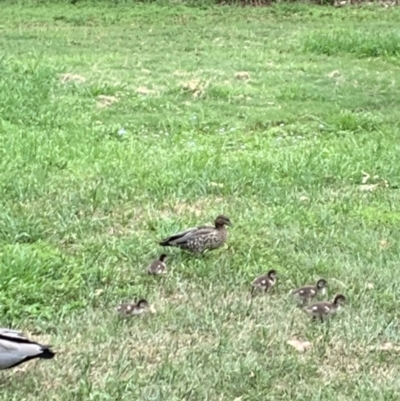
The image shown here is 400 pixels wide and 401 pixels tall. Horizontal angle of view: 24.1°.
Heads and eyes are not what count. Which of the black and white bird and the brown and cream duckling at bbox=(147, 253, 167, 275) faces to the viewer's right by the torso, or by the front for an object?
the brown and cream duckling

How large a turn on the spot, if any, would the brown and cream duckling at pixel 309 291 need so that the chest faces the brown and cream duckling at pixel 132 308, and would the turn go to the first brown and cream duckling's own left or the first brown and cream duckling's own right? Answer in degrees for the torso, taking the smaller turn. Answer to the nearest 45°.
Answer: approximately 135° to the first brown and cream duckling's own right

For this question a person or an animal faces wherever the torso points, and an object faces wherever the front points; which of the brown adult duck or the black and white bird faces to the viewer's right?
the brown adult duck

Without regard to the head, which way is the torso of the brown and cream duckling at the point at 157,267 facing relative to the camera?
to the viewer's right

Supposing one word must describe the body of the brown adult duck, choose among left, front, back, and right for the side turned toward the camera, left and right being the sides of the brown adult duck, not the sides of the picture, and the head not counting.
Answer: right

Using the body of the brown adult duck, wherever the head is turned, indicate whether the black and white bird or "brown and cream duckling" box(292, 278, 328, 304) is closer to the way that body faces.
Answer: the brown and cream duckling

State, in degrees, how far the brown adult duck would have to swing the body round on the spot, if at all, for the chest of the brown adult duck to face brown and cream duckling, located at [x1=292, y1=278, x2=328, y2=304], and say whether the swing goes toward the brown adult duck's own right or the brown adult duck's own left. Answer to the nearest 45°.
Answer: approximately 45° to the brown adult duck's own right

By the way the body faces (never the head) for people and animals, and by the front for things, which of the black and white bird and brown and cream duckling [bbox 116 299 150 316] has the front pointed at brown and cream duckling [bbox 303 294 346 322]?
brown and cream duckling [bbox 116 299 150 316]

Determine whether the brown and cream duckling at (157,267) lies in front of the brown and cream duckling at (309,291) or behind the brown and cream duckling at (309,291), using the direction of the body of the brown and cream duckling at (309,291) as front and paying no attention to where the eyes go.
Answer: behind

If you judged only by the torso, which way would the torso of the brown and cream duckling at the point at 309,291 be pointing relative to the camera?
to the viewer's right

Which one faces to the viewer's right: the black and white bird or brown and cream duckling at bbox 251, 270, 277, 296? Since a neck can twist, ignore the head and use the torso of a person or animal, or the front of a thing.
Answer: the brown and cream duckling

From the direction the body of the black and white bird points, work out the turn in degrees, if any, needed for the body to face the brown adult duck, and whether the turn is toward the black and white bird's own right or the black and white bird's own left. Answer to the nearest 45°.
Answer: approximately 135° to the black and white bird's own right

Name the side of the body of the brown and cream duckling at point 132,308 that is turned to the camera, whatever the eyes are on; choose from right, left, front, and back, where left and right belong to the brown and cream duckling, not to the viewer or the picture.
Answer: right

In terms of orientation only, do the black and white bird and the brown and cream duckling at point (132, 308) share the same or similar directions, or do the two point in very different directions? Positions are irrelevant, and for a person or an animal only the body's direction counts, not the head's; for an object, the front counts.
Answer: very different directions

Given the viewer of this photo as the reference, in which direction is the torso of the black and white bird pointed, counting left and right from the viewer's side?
facing to the left of the viewer

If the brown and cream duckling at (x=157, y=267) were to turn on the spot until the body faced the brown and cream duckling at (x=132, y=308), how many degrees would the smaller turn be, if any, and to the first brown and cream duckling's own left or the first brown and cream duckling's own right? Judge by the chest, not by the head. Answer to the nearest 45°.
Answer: approximately 90° to the first brown and cream duckling's own right

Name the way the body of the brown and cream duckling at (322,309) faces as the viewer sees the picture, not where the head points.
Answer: to the viewer's right

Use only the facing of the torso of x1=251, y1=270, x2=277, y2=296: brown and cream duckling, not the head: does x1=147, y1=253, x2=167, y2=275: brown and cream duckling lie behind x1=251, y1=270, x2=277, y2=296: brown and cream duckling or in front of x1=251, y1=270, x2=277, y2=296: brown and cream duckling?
behind
